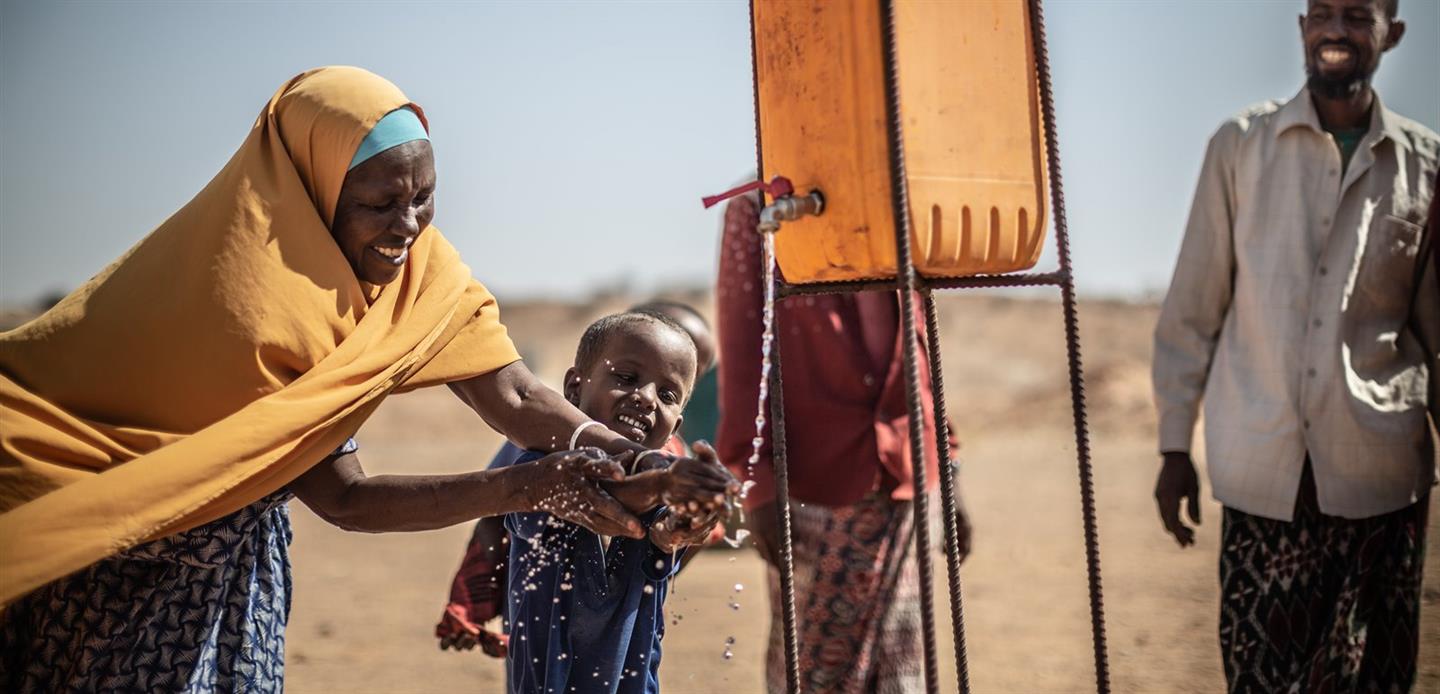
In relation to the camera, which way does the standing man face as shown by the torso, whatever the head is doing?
toward the camera

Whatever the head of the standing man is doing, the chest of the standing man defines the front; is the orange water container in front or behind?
in front

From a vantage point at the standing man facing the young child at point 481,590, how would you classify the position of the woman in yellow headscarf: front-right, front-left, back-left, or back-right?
front-left

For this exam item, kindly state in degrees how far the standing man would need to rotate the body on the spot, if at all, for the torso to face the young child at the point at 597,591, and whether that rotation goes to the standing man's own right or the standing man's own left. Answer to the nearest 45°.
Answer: approximately 45° to the standing man's own right

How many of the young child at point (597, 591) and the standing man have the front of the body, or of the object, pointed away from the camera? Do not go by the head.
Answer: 0

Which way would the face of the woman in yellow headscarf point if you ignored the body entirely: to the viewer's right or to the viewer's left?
to the viewer's right

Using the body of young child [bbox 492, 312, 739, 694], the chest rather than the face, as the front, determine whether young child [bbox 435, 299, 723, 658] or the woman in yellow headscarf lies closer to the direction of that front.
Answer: the woman in yellow headscarf
